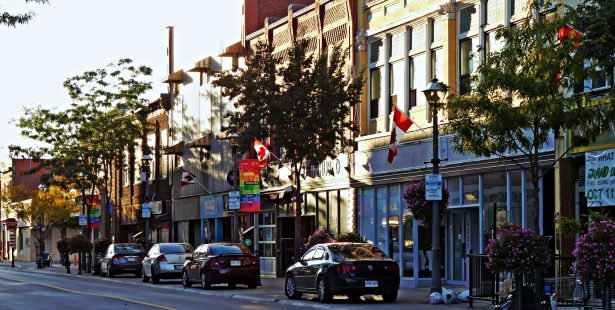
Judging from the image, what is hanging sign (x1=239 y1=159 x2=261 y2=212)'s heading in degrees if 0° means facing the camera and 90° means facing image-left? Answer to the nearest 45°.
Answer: approximately 0°

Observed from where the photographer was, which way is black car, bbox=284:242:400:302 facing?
facing away from the viewer and to the left of the viewer

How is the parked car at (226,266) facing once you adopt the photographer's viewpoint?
facing away from the viewer and to the left of the viewer

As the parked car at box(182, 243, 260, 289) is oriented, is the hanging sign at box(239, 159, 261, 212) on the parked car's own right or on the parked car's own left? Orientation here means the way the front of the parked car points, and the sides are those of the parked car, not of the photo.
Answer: on the parked car's own right

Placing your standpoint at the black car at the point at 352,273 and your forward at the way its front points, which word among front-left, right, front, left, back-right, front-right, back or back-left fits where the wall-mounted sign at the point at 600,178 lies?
back-right

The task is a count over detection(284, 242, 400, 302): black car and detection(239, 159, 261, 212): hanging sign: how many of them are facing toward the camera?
1

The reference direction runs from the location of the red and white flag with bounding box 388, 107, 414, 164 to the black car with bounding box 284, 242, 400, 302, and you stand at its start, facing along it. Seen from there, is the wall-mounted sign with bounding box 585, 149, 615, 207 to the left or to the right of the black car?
left

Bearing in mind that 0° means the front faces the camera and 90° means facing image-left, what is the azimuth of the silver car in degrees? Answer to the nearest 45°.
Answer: approximately 135°

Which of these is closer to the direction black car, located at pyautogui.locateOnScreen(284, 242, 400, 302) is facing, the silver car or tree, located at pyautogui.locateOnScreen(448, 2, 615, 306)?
the silver car

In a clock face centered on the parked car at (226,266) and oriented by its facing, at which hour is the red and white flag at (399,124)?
The red and white flag is roughly at 5 o'clock from the parked car.

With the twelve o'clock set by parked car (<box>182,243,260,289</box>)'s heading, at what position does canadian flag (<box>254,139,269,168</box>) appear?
The canadian flag is roughly at 2 o'clock from the parked car.

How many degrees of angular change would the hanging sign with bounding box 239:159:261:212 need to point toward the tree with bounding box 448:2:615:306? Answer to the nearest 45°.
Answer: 0° — it already faces it

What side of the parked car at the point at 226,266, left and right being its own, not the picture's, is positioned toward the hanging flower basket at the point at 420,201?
back

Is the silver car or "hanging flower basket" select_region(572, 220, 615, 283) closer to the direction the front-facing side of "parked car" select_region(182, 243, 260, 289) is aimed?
the silver car

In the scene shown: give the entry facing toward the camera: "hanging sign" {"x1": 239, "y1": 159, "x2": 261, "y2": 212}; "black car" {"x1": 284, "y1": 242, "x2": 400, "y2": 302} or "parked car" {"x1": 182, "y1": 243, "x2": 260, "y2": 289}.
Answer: the hanging sign
